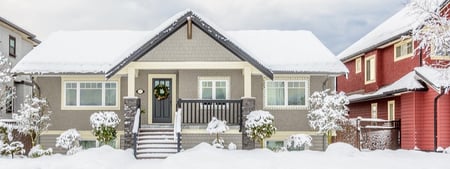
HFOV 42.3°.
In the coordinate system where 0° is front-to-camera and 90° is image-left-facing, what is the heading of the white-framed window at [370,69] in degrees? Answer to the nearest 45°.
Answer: approximately 45°

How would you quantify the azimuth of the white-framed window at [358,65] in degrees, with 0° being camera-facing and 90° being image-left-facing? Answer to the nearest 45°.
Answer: approximately 45°

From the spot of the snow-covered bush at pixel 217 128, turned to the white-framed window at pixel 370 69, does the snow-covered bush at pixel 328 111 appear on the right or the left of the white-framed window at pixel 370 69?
right

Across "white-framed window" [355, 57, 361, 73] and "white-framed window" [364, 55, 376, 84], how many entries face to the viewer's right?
0

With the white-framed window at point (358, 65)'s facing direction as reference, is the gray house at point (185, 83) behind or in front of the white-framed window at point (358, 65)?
in front

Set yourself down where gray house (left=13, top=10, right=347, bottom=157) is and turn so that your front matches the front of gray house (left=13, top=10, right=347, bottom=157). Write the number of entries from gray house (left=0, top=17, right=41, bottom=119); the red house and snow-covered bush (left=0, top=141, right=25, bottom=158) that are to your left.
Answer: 1

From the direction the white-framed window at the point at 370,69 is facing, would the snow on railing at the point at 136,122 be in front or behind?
in front

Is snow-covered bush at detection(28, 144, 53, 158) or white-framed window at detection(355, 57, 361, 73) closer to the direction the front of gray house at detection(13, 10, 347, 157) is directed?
the snow-covered bush

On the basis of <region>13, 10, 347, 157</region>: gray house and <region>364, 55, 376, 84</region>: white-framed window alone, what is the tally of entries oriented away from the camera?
0

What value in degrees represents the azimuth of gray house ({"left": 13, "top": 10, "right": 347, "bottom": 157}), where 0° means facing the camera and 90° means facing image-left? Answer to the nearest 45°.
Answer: approximately 0°
